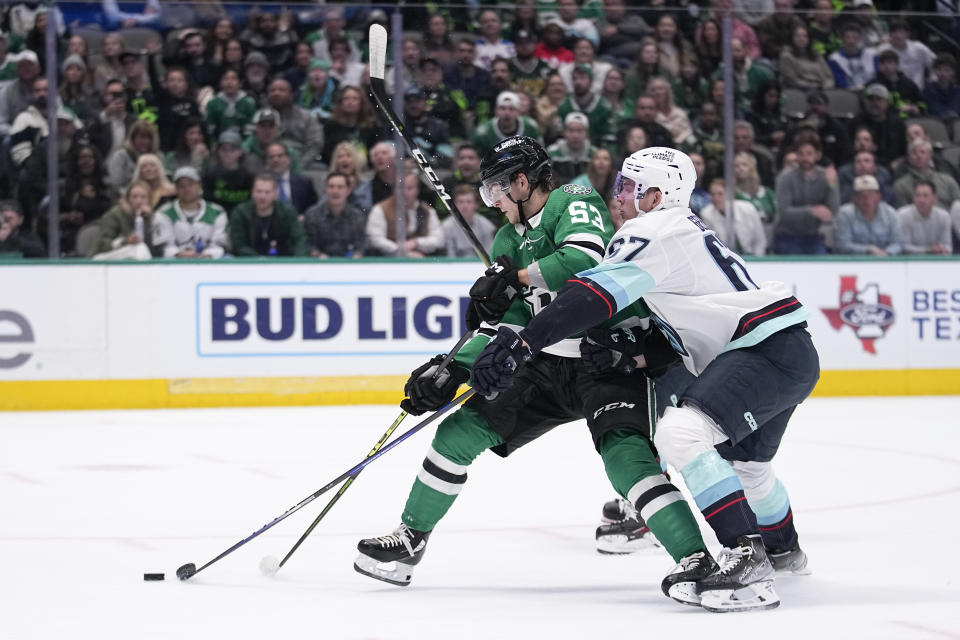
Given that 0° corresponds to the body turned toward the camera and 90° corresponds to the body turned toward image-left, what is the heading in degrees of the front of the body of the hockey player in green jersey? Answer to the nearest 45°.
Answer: approximately 45°

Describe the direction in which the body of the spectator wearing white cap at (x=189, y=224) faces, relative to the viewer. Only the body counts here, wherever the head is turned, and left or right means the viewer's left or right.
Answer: facing the viewer

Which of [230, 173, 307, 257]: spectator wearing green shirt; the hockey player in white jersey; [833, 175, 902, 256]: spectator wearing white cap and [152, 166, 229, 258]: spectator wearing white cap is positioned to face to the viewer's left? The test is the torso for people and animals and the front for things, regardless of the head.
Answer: the hockey player in white jersey

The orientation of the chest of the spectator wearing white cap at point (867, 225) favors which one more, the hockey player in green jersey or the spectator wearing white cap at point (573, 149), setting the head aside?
the hockey player in green jersey

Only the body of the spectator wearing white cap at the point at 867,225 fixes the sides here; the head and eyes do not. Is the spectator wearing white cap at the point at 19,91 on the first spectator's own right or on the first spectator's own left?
on the first spectator's own right

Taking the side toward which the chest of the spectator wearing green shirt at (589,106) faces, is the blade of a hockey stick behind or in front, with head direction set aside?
in front

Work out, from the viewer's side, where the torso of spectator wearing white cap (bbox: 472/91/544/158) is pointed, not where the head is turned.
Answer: toward the camera

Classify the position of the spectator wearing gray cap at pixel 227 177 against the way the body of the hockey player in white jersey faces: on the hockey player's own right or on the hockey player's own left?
on the hockey player's own right

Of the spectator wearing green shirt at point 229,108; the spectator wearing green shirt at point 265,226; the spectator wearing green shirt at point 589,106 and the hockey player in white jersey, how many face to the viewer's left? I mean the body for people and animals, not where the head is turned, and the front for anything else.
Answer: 1

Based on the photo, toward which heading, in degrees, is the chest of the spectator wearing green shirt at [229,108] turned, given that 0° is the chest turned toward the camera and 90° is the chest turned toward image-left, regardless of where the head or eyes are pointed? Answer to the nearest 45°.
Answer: approximately 0°

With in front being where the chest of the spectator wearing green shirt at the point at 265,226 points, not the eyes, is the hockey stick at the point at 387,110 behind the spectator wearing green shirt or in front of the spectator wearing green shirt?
in front

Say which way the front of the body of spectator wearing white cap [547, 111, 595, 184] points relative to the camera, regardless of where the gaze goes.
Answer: toward the camera

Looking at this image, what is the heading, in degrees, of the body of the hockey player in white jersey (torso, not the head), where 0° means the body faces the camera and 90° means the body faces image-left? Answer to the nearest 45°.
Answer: approximately 90°

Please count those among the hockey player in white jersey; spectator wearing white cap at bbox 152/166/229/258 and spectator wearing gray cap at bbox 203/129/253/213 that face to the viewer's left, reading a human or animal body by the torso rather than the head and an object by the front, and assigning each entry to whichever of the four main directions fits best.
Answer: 1
